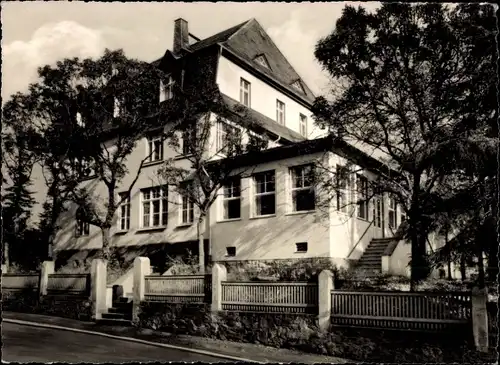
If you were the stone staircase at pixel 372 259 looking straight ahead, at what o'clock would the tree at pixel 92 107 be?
The tree is roughly at 1 o'clock from the stone staircase.

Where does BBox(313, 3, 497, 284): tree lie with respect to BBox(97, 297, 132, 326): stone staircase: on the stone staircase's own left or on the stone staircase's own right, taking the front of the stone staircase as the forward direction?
on the stone staircase's own left

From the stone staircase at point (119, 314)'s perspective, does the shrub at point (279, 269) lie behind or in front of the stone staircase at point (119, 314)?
behind

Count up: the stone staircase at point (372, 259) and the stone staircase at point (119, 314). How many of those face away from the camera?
0

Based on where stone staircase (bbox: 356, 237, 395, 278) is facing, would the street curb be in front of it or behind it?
in front

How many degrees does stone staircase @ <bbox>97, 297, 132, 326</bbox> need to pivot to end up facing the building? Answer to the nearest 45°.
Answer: approximately 180°

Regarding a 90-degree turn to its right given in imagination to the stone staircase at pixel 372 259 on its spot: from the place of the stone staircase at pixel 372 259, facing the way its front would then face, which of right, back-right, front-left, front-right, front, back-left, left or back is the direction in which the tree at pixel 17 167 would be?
front-left

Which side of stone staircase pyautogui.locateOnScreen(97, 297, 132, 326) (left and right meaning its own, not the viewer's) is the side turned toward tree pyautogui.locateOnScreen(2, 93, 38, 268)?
right

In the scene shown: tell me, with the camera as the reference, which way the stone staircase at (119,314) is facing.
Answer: facing the viewer and to the left of the viewer
